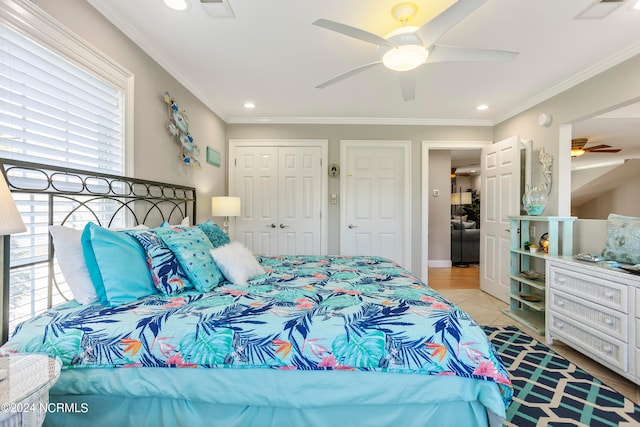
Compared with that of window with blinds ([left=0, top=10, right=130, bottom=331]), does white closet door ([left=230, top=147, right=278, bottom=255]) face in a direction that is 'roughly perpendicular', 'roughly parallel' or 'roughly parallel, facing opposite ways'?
roughly perpendicular

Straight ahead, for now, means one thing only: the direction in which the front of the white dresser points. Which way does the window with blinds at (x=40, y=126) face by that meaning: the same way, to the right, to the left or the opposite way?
the opposite way

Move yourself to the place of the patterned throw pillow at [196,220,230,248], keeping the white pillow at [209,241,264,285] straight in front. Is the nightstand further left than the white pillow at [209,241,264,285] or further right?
right

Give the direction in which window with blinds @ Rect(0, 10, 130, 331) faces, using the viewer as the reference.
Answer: facing the viewer and to the right of the viewer

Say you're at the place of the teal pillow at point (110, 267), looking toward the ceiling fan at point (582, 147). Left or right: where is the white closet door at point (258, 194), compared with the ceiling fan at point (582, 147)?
left

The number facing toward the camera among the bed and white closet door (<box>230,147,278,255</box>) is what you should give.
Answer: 1

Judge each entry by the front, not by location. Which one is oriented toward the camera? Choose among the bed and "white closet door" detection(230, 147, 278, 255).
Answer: the white closet door

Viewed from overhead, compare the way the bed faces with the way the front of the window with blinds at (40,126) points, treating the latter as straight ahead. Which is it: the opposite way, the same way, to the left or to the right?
the same way

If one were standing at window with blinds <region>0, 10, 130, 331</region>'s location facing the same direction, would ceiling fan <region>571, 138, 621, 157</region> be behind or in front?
in front

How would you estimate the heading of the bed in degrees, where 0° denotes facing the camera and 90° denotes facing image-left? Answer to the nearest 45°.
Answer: approximately 270°

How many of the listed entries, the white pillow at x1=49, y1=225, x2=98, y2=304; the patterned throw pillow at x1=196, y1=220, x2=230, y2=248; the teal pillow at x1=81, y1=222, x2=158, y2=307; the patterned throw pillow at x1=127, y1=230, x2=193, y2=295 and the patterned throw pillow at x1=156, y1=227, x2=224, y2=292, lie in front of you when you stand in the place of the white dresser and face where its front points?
5

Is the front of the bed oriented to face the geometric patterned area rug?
yes

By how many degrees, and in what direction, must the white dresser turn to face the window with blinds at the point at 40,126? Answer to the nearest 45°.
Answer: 0° — it already faces it

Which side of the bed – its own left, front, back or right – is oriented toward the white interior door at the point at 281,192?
left

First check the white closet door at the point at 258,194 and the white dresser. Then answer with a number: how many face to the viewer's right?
0

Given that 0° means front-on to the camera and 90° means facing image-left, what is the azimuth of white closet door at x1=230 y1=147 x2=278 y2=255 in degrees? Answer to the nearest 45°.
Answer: approximately 0°

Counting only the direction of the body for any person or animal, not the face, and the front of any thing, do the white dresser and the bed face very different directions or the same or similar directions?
very different directions

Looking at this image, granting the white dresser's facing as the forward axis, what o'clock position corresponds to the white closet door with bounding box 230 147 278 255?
The white closet door is roughly at 1 o'clock from the white dresser.

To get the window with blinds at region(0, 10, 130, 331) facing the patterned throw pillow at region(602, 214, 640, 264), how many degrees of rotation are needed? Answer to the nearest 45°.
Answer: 0° — it already faces it

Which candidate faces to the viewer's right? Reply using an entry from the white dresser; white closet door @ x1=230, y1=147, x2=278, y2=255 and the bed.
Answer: the bed
